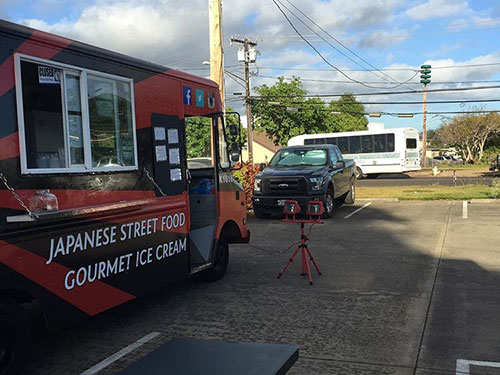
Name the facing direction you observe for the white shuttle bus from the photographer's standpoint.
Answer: facing away from the viewer and to the left of the viewer

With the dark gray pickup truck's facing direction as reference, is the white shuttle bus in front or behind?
behind

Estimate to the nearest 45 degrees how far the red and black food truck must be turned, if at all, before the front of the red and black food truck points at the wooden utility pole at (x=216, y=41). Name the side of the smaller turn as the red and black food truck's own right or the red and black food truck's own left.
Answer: approximately 45° to the red and black food truck's own left

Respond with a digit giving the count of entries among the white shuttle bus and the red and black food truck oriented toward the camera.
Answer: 0

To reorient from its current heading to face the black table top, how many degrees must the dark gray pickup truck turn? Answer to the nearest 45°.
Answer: approximately 45° to its left

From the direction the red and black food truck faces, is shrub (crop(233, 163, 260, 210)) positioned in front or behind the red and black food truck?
in front

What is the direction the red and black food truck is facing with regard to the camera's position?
facing away from the viewer and to the right of the viewer

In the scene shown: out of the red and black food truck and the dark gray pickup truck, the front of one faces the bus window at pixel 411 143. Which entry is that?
the red and black food truck
